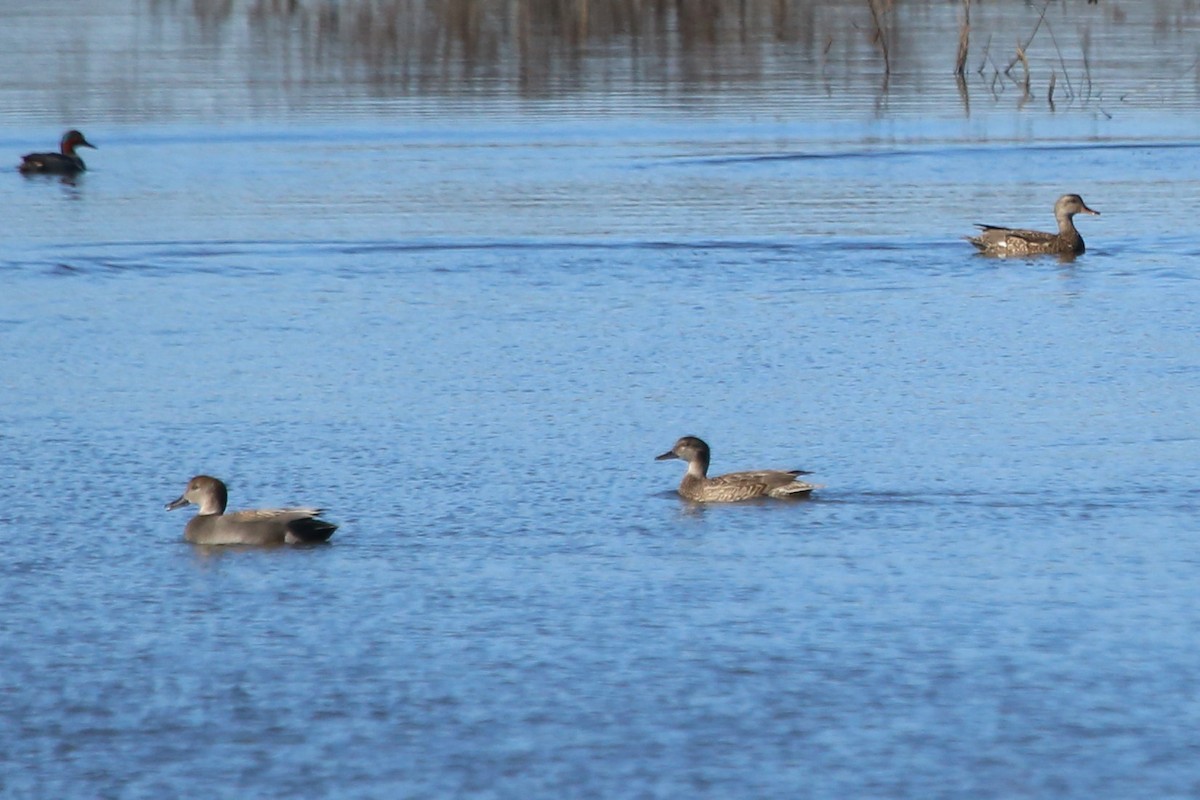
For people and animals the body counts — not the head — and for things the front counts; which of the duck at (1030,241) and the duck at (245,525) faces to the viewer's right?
the duck at (1030,241)

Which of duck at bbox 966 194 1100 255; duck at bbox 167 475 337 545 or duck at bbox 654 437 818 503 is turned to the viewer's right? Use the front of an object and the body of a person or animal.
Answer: duck at bbox 966 194 1100 255

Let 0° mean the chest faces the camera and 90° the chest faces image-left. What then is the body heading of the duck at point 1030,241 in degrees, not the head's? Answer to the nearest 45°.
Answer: approximately 270°

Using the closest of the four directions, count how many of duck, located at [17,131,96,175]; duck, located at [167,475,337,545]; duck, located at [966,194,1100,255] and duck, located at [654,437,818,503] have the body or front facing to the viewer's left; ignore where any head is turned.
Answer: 2

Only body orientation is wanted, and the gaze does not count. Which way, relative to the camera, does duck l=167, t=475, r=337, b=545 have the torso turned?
to the viewer's left

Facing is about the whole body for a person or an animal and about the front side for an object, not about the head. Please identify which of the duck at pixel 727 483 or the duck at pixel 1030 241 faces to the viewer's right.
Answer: the duck at pixel 1030 241

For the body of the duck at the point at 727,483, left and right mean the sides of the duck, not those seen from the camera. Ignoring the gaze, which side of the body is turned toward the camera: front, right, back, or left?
left

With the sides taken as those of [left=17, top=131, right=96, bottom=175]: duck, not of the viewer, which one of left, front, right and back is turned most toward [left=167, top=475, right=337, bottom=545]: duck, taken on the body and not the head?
right

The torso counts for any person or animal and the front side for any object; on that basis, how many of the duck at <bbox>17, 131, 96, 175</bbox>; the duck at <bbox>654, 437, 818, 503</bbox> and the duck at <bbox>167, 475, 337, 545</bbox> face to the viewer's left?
2

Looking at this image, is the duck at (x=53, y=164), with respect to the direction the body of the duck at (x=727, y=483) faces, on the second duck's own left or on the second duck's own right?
on the second duck's own right

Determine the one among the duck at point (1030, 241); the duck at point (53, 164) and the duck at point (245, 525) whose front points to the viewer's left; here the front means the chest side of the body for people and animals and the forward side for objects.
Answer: the duck at point (245, 525)

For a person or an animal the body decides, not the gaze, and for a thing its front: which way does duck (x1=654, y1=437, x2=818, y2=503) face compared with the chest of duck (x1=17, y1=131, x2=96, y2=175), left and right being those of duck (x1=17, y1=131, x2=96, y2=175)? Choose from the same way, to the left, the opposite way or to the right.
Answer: the opposite way

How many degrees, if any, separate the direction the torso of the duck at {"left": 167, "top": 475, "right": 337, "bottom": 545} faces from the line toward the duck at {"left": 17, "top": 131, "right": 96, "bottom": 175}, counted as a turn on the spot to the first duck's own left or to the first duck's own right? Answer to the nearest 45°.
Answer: approximately 90° to the first duck's own right

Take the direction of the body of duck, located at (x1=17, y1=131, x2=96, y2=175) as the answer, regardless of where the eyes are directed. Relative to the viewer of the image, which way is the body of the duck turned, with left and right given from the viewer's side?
facing to the right of the viewer
